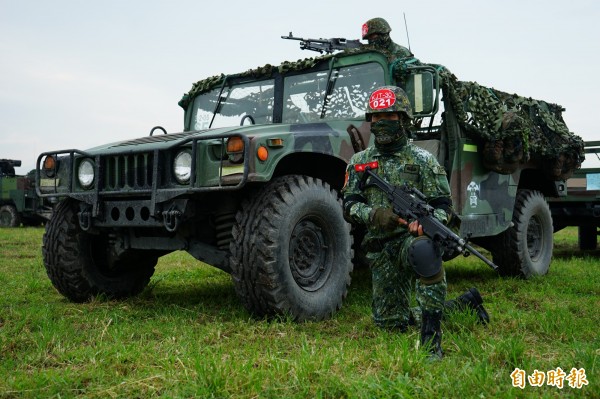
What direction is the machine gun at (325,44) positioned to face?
to the viewer's left

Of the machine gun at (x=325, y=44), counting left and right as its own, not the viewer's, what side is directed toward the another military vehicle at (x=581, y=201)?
back

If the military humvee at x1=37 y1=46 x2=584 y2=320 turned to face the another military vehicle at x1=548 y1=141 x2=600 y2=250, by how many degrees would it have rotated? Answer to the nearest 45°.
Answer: approximately 180°

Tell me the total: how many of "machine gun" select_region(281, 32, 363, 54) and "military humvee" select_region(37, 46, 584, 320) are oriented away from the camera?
0

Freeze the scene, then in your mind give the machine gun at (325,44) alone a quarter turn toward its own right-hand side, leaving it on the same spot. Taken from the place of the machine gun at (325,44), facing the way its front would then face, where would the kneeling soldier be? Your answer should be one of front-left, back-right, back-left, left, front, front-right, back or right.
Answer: back

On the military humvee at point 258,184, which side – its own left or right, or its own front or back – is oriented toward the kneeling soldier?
left
